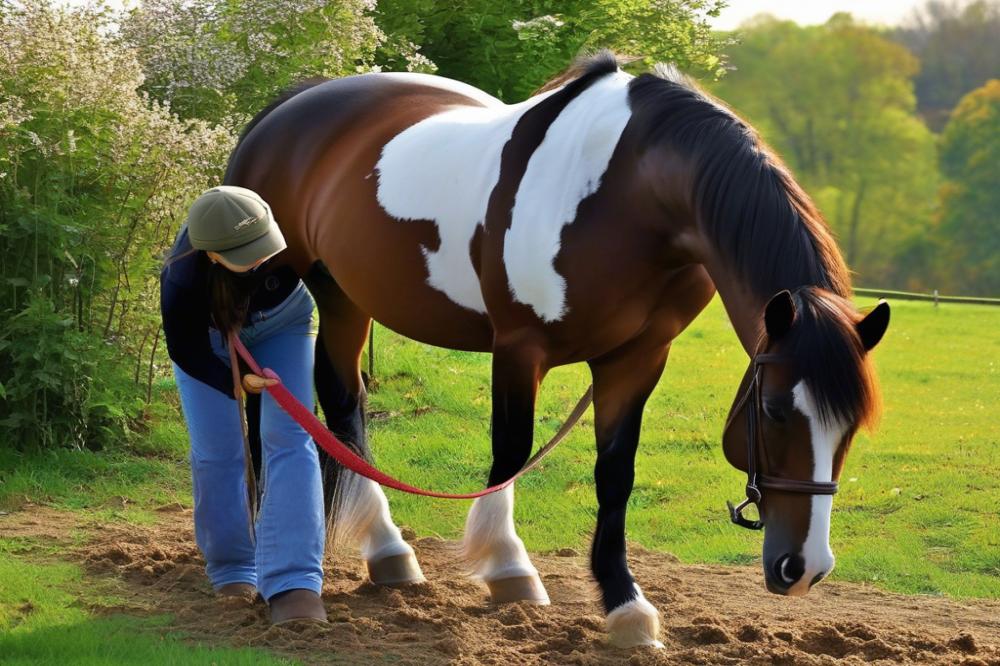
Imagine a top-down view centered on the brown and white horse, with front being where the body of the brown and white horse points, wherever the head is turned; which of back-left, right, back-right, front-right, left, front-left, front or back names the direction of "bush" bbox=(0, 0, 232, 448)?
back

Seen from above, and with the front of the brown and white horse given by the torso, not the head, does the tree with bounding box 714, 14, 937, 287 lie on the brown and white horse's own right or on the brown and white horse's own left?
on the brown and white horse's own left

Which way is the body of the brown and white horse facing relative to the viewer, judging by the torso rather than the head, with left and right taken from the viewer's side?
facing the viewer and to the right of the viewer

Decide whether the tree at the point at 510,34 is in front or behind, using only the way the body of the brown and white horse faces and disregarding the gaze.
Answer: behind

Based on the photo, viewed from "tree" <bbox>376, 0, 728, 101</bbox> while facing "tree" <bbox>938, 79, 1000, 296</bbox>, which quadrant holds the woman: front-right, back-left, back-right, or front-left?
back-right
